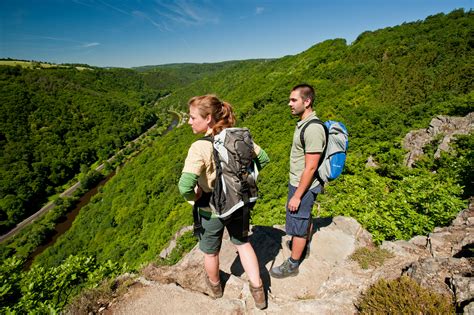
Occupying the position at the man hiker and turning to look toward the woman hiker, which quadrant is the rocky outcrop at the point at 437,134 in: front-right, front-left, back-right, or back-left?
back-right

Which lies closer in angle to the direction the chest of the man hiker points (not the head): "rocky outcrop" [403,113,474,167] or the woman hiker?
the woman hiker

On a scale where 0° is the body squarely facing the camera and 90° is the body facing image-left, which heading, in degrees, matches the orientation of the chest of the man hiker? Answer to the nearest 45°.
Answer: approximately 90°

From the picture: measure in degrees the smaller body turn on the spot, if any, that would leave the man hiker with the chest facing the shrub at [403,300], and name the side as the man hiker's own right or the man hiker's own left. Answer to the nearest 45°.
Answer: approximately 135° to the man hiker's own left

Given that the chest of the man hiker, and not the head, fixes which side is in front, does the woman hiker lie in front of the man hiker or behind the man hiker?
in front

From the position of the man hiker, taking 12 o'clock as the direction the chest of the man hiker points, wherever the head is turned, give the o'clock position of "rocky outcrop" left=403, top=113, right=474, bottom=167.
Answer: The rocky outcrop is roughly at 4 o'clock from the man hiker.
